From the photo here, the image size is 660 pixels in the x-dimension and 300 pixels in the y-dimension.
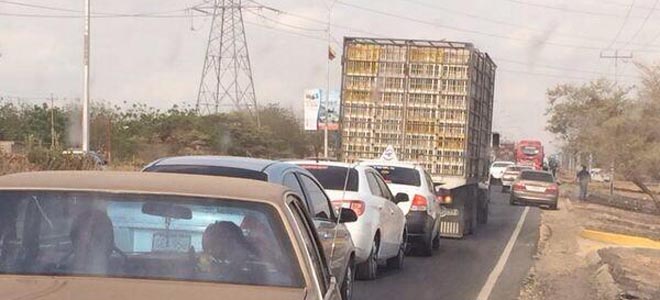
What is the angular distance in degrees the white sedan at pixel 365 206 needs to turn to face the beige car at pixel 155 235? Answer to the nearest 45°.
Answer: approximately 135° to its right

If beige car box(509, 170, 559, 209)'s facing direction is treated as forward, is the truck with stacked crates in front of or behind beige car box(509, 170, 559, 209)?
behind

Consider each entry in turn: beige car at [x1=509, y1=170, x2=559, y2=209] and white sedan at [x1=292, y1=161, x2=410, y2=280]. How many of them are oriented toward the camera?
0

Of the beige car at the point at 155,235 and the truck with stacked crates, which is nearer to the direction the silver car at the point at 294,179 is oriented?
the truck with stacked crates

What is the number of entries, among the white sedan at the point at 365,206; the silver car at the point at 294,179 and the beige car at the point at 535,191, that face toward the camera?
0

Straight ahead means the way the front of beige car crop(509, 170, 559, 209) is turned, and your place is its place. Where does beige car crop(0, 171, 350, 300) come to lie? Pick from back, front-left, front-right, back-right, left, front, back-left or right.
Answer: back

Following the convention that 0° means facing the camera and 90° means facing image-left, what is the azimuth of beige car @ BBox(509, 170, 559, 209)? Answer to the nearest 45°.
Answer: approximately 180°

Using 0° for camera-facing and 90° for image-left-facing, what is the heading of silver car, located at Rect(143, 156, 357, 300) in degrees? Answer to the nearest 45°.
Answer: approximately 225°

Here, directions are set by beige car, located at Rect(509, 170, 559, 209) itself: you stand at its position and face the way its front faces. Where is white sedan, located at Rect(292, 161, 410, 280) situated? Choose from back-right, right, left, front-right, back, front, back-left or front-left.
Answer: back

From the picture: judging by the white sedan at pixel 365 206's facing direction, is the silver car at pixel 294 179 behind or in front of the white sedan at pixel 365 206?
behind

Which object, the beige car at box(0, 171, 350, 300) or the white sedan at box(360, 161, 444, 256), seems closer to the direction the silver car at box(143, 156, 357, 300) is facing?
the white sedan

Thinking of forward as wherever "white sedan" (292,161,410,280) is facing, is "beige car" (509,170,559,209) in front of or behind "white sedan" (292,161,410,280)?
in front
